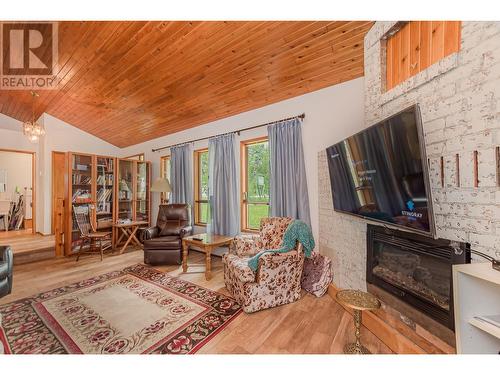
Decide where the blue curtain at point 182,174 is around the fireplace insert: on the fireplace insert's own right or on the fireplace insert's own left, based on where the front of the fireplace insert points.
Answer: on the fireplace insert's own right

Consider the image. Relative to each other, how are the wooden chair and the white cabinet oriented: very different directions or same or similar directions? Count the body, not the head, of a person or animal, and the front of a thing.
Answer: very different directions

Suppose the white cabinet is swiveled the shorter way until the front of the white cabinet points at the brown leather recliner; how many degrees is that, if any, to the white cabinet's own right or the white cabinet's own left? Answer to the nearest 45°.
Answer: approximately 45° to the white cabinet's own right

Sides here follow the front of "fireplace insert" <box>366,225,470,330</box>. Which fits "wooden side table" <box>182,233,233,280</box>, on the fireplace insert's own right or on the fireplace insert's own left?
on the fireplace insert's own right

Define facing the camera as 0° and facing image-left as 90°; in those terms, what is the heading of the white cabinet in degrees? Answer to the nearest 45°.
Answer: approximately 45°

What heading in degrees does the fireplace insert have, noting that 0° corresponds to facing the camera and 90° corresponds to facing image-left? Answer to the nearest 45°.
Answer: approximately 45°

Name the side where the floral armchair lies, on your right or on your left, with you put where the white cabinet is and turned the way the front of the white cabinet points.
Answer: on your right
